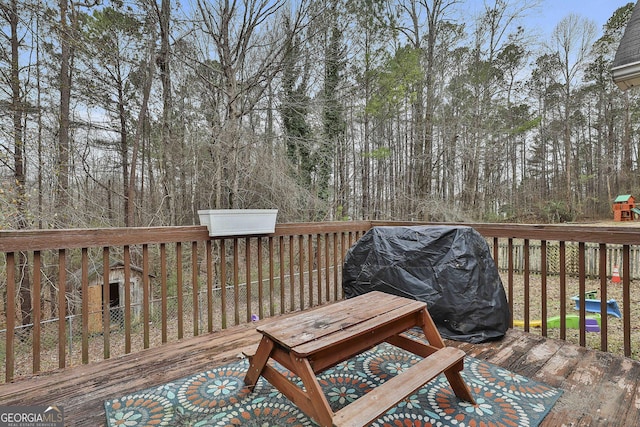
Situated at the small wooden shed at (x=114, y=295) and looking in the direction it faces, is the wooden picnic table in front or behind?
in front

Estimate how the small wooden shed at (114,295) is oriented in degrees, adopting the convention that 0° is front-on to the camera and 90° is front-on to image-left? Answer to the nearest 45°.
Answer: approximately 315°

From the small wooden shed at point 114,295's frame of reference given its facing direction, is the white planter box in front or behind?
in front
